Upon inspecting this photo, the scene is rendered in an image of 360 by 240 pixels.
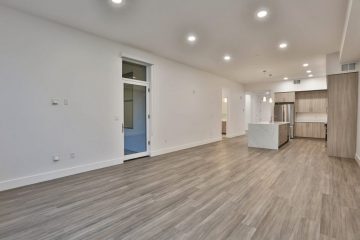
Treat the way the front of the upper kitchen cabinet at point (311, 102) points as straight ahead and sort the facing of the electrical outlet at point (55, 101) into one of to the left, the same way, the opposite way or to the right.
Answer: to the left

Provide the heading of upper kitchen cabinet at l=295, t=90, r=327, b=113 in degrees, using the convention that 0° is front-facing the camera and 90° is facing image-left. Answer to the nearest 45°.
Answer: approximately 0°

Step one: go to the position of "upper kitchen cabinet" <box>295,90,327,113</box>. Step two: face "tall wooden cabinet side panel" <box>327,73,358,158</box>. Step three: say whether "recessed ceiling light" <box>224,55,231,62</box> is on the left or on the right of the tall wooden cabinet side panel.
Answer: right

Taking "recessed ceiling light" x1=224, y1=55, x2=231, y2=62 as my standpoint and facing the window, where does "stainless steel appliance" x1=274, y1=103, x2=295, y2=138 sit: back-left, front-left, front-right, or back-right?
back-right

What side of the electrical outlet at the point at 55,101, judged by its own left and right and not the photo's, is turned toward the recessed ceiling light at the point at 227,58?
left

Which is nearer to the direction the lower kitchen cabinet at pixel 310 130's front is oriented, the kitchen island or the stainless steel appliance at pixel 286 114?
the kitchen island

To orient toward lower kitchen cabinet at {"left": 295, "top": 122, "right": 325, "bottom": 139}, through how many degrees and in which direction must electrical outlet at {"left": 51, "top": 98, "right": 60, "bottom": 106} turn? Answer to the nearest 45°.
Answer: approximately 90° to its left

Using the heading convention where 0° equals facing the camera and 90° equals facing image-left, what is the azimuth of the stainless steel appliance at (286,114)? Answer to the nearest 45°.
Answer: approximately 0°

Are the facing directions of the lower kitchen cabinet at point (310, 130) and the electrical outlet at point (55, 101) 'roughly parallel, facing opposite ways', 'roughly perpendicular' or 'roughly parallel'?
roughly perpendicular
